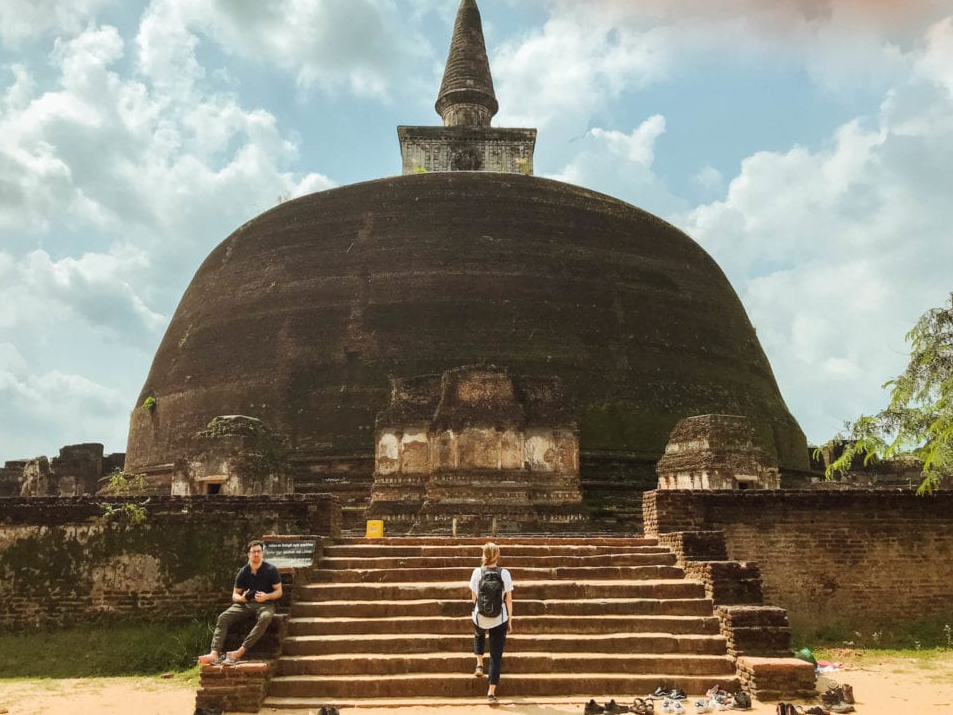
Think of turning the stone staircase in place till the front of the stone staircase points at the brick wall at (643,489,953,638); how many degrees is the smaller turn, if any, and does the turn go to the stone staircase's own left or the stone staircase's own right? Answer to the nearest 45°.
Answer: approximately 135° to the stone staircase's own left

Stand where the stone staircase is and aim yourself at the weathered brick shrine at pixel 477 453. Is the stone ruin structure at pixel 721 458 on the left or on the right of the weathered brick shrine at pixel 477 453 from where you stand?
right

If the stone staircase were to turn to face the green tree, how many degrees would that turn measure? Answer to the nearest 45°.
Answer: approximately 135° to its left

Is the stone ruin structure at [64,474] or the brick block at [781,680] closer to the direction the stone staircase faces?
the brick block

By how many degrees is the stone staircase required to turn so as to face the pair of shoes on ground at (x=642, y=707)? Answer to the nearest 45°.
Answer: approximately 45° to its left

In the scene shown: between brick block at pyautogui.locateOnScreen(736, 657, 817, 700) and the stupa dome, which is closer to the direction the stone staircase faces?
the brick block

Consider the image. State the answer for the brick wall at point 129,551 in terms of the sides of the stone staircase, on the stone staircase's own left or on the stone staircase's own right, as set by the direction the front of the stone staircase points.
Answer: on the stone staircase's own right

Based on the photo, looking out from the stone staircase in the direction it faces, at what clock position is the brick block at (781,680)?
The brick block is roughly at 10 o'clock from the stone staircase.

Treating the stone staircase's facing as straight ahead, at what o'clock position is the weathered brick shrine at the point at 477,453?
The weathered brick shrine is roughly at 6 o'clock from the stone staircase.

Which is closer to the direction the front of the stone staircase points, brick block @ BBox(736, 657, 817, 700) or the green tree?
the brick block

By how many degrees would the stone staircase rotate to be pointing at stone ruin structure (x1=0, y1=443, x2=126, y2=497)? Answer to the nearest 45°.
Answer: approximately 135° to its right

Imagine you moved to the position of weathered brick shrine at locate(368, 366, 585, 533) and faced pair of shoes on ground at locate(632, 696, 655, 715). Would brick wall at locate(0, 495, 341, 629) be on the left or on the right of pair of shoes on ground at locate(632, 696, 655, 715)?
right

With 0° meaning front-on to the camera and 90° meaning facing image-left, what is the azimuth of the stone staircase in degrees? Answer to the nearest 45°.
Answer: approximately 0°

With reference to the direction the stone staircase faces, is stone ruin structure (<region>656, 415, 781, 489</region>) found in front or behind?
behind
